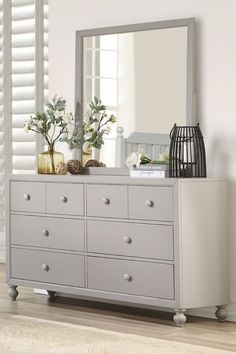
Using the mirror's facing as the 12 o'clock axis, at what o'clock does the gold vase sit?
The gold vase is roughly at 2 o'clock from the mirror.

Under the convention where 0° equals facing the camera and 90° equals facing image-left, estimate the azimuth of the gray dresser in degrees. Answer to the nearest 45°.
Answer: approximately 45°

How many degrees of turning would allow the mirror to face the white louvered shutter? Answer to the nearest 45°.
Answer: approximately 90° to its right

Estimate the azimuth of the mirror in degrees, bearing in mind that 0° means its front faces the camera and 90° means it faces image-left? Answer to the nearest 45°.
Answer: approximately 45°

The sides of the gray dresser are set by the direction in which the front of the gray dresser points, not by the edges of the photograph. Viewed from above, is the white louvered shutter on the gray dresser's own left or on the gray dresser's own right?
on the gray dresser's own right
